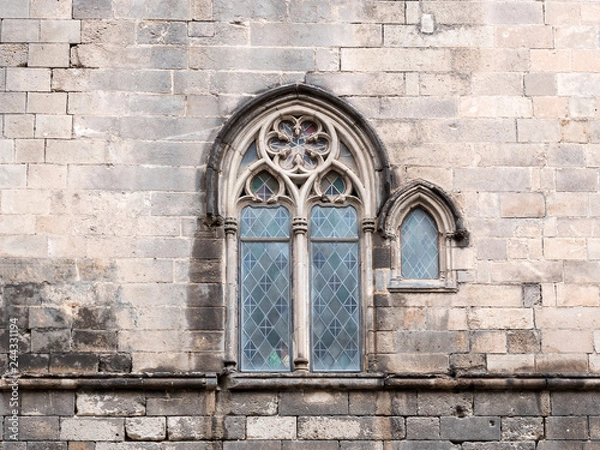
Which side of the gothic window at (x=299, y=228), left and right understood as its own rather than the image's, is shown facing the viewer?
front

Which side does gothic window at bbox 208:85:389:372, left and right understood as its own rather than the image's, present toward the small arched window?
left
